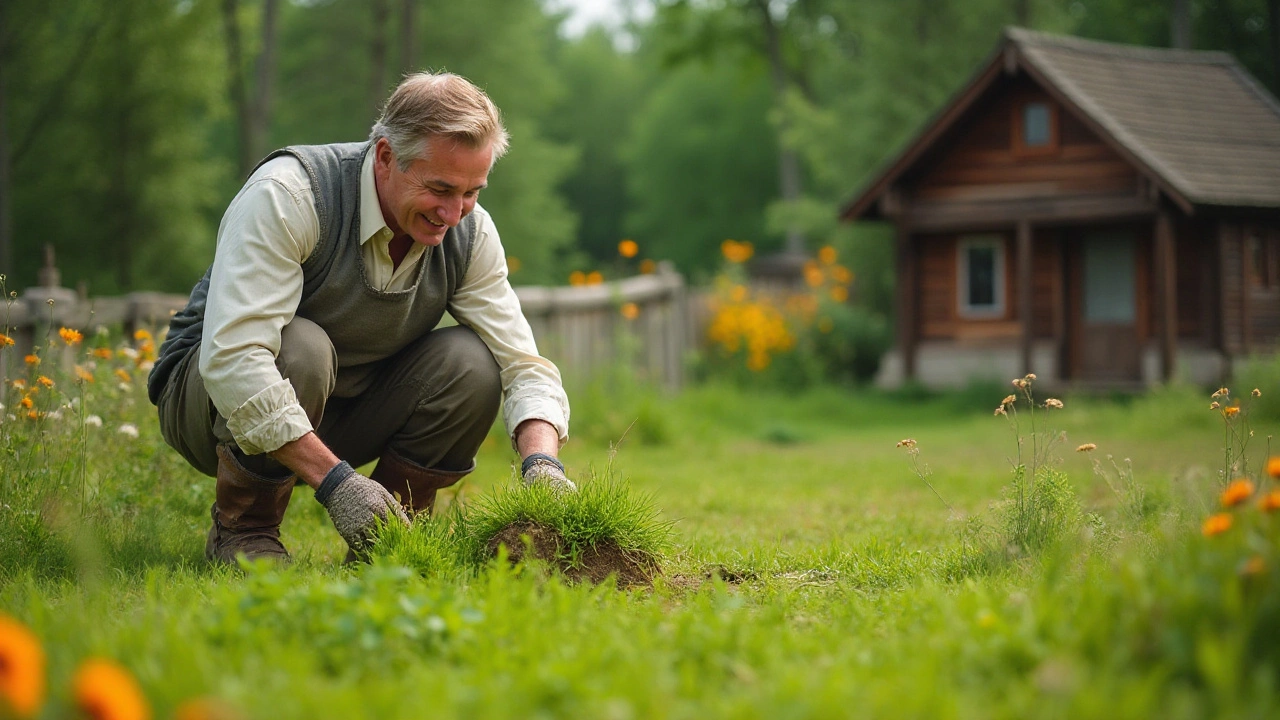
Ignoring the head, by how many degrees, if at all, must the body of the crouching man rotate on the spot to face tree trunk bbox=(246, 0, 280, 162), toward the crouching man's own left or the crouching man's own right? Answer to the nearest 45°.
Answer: approximately 135° to the crouching man's own left

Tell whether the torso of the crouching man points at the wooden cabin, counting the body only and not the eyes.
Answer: no

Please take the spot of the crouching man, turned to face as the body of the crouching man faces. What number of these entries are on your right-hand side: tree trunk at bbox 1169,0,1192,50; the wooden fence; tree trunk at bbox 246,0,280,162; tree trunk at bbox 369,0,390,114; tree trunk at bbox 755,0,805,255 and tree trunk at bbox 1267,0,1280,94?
0

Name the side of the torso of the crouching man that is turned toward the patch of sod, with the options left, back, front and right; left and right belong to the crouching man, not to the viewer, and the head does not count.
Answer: front

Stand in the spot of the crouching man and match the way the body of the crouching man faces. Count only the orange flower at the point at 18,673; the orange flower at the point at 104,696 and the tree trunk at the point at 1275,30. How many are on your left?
1

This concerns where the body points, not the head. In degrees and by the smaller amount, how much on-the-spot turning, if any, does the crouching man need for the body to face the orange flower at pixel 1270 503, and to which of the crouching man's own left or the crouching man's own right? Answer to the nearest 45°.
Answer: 0° — they already face it

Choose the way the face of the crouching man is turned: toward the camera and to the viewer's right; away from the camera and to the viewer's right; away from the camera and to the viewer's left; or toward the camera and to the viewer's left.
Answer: toward the camera and to the viewer's right

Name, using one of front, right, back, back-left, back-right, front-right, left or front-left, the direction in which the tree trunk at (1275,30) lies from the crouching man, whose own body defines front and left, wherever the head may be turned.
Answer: left

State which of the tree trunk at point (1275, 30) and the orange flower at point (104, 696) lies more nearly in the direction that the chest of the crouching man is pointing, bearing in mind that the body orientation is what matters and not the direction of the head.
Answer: the orange flower

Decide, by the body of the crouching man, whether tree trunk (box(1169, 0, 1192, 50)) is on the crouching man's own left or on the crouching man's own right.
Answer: on the crouching man's own left

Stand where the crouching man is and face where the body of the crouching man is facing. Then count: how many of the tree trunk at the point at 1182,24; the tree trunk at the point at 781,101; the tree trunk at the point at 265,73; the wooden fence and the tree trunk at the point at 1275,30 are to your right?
0

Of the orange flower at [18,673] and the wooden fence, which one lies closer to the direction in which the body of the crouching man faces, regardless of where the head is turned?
the orange flower

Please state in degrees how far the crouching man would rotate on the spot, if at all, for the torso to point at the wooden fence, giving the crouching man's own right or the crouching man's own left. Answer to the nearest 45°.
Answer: approximately 135° to the crouching man's own left

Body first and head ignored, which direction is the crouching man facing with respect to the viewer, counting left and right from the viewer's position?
facing the viewer and to the right of the viewer

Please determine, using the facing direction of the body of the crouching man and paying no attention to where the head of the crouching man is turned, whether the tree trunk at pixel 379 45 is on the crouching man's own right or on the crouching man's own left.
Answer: on the crouching man's own left

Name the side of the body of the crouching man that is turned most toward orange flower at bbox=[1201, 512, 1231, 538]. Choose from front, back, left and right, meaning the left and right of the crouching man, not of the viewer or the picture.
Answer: front

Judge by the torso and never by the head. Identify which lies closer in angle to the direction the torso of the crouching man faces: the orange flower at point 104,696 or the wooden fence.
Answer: the orange flower

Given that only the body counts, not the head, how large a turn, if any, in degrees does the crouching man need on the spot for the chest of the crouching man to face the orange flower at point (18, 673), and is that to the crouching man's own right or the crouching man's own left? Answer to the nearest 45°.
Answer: approximately 45° to the crouching man's own right
